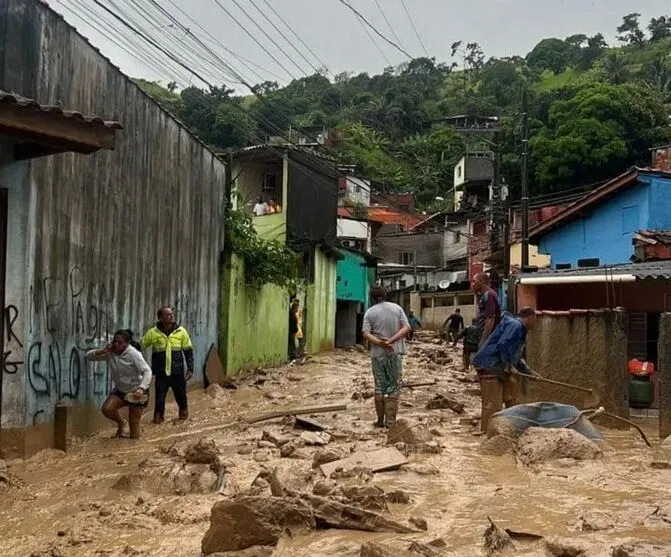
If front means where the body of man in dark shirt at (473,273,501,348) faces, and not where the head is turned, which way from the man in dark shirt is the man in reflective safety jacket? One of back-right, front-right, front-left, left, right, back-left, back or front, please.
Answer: front

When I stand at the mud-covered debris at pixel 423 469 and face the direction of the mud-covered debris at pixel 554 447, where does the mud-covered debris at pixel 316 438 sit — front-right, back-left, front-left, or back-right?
back-left

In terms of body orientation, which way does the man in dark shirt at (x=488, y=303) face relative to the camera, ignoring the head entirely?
to the viewer's left

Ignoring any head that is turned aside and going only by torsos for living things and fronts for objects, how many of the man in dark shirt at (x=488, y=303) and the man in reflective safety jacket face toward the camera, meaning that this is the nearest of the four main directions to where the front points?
1

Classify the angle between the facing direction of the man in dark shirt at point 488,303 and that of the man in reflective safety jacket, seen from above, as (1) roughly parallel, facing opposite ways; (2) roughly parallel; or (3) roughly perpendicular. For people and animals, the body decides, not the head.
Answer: roughly perpendicular

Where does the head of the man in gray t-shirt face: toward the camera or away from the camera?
away from the camera

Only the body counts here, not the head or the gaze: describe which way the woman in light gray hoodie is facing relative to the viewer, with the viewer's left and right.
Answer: facing the viewer and to the left of the viewer

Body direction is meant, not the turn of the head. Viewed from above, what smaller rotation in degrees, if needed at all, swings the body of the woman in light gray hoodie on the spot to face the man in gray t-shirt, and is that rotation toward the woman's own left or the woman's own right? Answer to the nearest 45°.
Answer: approximately 135° to the woman's own left

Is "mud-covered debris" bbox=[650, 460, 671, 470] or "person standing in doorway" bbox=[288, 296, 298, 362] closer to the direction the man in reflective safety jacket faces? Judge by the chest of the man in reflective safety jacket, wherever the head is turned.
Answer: the mud-covered debris

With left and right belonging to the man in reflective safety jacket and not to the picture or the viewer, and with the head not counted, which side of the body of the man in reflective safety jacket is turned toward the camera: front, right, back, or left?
front

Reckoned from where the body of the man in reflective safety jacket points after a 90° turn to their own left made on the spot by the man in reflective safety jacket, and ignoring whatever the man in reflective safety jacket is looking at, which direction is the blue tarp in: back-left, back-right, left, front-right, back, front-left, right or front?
front-right

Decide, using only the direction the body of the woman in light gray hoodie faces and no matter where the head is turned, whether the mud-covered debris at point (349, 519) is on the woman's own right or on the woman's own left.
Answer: on the woman's own left
